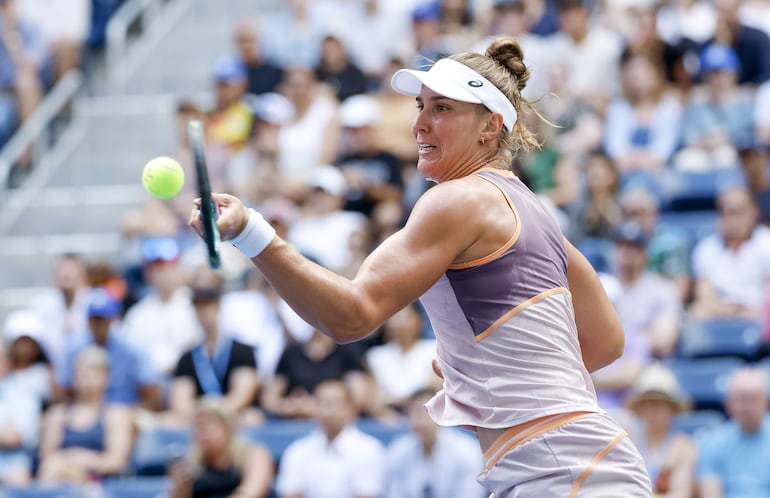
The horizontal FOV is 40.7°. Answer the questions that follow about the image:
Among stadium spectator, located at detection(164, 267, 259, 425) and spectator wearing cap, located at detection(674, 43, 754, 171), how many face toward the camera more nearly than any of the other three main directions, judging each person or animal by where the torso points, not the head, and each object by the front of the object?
2

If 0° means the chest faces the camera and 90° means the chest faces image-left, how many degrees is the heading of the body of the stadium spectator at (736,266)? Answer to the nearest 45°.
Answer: approximately 0°

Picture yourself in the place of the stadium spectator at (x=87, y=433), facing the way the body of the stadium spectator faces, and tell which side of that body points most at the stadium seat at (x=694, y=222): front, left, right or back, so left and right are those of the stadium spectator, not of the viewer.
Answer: left

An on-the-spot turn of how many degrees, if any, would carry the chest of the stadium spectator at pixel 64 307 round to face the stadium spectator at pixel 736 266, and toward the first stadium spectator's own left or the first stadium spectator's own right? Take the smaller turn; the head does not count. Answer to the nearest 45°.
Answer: approximately 45° to the first stadium spectator's own left

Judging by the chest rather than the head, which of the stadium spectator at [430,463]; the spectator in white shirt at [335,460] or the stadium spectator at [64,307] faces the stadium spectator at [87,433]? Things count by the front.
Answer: the stadium spectator at [64,307]

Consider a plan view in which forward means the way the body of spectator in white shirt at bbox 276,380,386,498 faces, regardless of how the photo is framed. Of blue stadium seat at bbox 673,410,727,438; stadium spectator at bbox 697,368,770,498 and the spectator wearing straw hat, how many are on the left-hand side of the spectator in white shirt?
3
